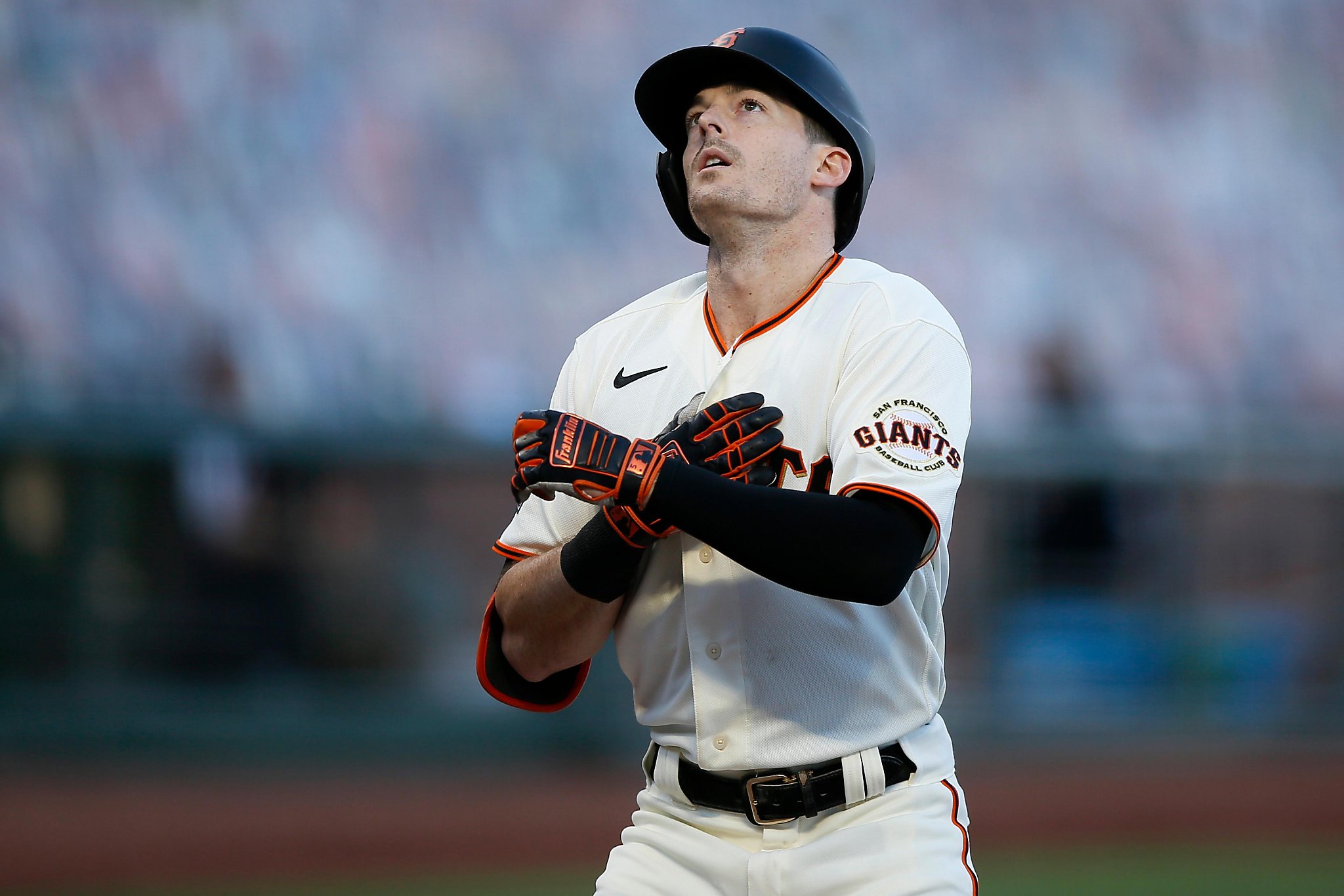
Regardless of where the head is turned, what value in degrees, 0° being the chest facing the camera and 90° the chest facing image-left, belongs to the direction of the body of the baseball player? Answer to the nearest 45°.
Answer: approximately 45°
